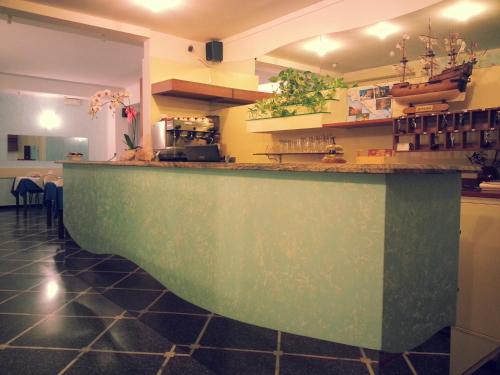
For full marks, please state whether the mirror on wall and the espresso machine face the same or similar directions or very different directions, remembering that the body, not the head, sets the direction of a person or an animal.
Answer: same or similar directions

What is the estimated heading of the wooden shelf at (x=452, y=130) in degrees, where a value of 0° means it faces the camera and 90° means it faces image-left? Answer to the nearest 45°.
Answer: approximately 45°

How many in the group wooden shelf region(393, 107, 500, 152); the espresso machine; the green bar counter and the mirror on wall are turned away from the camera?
0

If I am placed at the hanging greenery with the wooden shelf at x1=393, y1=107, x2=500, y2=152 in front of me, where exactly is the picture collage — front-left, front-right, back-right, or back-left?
front-left

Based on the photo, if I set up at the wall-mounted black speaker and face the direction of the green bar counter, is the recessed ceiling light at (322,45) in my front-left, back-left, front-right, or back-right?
front-left

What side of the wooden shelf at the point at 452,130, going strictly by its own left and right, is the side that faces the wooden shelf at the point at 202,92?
right

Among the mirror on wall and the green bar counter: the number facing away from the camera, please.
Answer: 0

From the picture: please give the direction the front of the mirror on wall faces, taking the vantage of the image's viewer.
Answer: facing the viewer

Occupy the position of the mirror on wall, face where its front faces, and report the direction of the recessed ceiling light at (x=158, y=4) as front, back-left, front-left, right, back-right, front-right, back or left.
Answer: front
